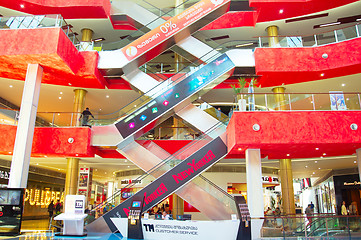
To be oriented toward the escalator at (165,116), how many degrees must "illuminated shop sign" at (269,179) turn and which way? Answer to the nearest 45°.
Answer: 0° — it already faces it

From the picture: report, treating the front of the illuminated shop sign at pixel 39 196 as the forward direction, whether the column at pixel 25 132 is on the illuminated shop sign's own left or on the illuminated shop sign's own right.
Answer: on the illuminated shop sign's own right

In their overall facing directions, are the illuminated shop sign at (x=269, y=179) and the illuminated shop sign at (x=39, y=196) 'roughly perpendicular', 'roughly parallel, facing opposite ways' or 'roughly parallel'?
roughly perpendicular

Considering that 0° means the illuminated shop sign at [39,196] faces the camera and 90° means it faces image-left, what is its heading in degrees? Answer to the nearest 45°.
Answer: approximately 315°

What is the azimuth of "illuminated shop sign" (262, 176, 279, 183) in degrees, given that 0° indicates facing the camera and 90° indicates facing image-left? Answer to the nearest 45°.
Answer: approximately 0°

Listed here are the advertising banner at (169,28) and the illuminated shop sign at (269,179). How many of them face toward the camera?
2
